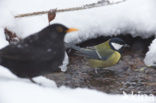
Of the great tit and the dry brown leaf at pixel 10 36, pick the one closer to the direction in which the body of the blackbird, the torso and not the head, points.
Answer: the great tit

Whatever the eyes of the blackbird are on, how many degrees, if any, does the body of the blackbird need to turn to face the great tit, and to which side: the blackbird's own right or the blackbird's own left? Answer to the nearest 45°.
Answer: approximately 45° to the blackbird's own left

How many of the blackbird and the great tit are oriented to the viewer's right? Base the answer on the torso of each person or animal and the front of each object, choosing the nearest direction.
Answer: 2

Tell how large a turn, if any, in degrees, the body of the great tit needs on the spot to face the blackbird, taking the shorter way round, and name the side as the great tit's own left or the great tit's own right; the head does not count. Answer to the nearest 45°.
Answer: approximately 135° to the great tit's own right

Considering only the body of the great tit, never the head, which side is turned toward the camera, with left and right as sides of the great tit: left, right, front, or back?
right

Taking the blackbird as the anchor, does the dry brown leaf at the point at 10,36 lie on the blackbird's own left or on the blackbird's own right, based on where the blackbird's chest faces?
on the blackbird's own left

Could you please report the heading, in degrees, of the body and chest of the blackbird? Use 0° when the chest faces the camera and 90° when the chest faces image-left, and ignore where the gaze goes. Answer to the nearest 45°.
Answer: approximately 270°

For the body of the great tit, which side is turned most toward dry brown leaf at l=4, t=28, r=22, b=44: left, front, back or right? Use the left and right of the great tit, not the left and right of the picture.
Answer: back
